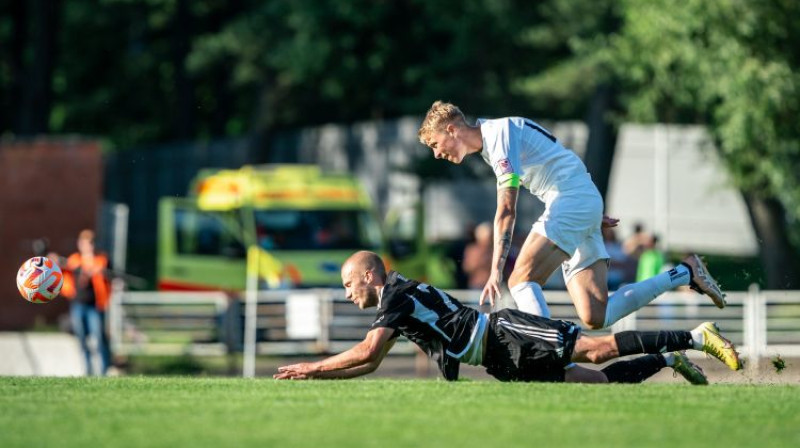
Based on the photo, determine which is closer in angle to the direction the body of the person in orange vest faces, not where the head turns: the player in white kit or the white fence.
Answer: the player in white kit

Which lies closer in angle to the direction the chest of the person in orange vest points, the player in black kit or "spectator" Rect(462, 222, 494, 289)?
the player in black kit

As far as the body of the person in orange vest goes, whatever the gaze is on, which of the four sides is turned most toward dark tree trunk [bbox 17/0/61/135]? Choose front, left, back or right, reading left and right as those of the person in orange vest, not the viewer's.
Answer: back

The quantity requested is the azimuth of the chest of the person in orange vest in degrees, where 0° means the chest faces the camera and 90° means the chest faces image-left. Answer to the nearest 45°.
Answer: approximately 0°

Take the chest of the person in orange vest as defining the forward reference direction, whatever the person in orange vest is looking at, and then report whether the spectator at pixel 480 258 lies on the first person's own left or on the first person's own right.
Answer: on the first person's own left

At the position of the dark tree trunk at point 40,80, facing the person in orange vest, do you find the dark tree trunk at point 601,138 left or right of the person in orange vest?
left

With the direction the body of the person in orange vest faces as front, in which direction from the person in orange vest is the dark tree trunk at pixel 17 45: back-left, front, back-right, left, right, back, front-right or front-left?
back

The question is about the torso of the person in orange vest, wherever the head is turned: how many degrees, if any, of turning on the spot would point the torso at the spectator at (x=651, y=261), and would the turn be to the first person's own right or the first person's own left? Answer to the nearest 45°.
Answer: approximately 90° to the first person's own left

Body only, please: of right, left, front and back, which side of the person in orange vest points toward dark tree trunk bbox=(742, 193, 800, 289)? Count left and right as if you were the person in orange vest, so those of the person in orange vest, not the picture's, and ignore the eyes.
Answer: left
